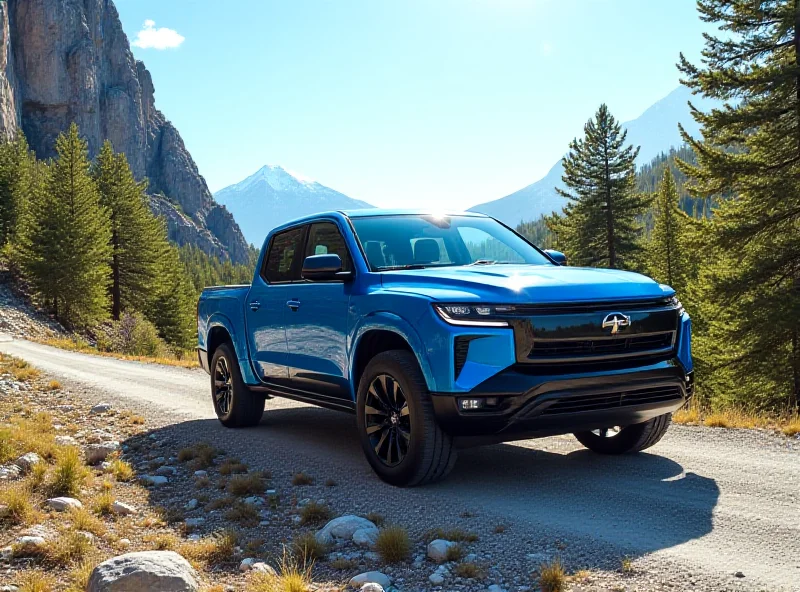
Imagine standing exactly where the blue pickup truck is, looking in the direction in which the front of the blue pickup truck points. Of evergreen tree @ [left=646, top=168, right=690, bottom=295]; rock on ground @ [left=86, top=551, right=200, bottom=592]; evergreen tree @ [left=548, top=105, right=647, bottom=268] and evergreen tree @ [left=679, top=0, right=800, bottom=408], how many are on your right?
1

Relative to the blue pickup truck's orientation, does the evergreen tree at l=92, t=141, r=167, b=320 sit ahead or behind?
behind

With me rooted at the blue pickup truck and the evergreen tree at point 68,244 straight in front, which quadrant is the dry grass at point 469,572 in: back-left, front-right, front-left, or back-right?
back-left

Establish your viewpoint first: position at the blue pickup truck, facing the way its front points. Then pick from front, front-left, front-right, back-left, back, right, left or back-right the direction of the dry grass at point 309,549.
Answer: right

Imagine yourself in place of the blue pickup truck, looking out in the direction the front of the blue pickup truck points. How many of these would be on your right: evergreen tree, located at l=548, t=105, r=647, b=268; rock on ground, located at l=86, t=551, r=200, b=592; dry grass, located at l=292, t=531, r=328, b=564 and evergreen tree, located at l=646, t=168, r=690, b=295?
2

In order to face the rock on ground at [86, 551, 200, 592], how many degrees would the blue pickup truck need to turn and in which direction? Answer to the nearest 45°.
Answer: approximately 90° to its right

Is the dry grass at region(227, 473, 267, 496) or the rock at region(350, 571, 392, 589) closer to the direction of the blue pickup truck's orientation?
the rock

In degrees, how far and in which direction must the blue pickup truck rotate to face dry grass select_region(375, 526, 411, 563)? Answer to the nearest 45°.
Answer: approximately 45° to its right

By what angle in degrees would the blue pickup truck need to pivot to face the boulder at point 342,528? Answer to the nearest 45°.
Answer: approximately 90° to its right

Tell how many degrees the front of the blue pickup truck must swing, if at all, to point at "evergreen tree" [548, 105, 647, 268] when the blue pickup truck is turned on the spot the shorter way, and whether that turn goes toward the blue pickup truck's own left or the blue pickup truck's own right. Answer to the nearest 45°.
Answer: approximately 135° to the blue pickup truck's own left

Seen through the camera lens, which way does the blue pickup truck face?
facing the viewer and to the right of the viewer

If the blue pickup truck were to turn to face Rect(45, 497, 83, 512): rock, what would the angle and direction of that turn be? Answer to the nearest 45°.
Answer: approximately 135° to its right

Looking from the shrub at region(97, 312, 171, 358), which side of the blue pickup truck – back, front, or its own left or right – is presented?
back

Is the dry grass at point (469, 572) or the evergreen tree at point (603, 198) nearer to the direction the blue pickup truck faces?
the dry grass

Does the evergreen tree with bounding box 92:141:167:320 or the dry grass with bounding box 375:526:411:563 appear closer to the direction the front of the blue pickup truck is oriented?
the dry grass

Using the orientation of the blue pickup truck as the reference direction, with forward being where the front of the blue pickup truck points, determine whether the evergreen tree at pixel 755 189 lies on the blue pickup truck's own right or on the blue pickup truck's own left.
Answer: on the blue pickup truck's own left
